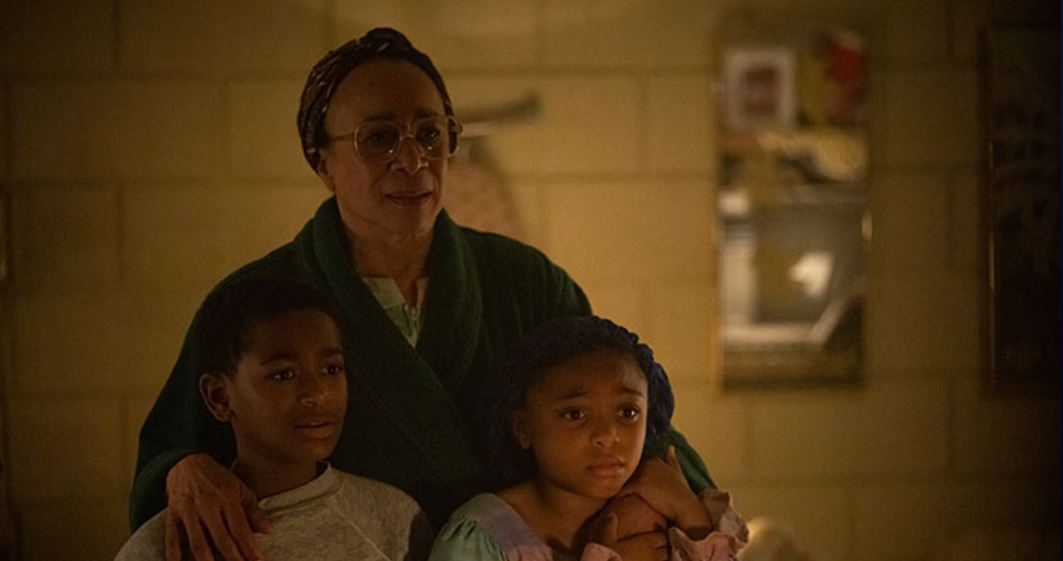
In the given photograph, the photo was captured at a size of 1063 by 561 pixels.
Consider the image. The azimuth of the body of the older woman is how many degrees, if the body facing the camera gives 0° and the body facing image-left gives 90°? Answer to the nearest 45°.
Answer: approximately 0°

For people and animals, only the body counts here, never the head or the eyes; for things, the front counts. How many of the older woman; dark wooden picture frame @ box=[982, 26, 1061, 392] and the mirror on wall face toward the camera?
3

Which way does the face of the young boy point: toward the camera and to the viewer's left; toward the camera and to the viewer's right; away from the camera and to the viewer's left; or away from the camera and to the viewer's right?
toward the camera and to the viewer's right

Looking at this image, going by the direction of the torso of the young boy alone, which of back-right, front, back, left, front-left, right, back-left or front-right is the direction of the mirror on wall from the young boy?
left

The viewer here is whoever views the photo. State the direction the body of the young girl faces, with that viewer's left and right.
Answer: facing the viewer and to the right of the viewer

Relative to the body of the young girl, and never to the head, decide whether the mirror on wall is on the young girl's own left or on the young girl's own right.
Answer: on the young girl's own left

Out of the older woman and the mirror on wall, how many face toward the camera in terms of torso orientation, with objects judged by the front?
2

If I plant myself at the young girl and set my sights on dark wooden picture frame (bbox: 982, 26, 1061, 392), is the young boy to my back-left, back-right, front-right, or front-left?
back-left

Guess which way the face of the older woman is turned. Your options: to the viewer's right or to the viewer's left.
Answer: to the viewer's right

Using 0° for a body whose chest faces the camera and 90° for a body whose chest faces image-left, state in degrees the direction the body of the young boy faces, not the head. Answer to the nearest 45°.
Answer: approximately 315°
